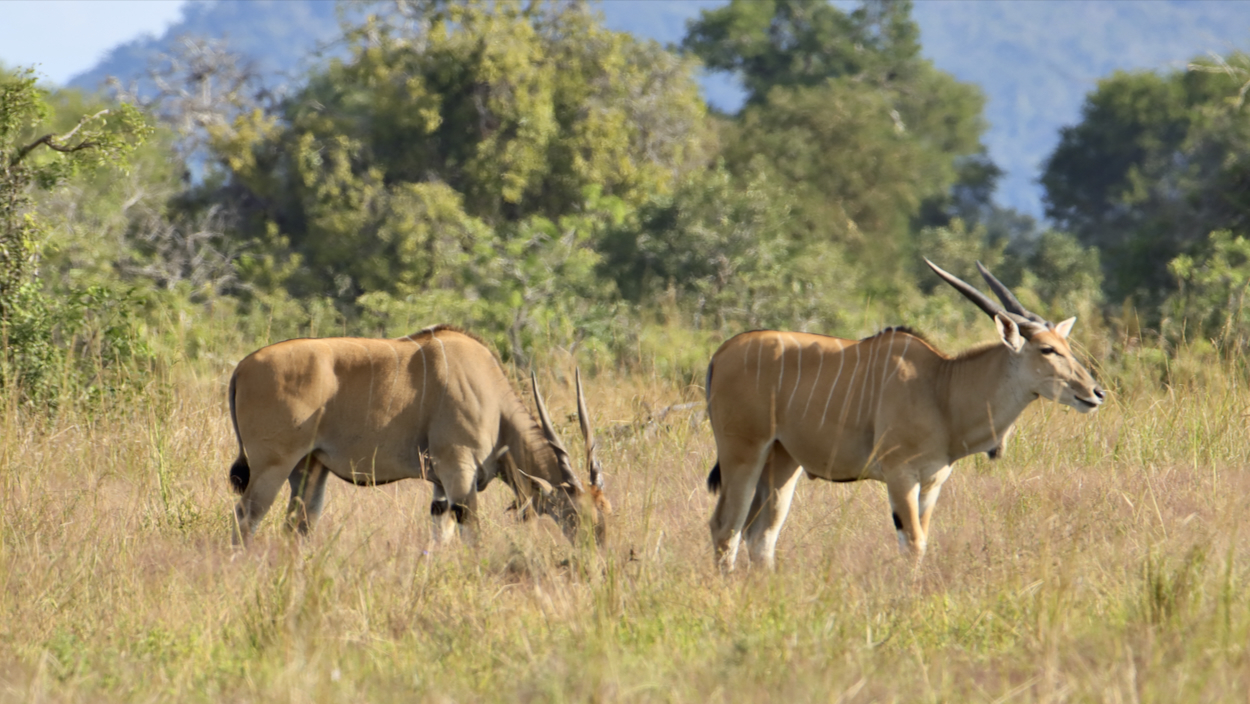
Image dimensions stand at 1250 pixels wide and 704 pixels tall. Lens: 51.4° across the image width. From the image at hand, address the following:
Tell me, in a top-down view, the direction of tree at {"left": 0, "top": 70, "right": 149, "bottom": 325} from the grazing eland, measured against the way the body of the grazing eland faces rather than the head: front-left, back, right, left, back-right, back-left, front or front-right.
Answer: back-left

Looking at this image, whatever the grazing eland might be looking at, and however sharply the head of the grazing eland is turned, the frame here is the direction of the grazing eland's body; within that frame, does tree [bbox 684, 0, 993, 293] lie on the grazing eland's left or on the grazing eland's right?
on the grazing eland's left

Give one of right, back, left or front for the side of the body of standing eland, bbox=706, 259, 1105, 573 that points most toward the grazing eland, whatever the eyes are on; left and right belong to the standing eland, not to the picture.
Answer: back

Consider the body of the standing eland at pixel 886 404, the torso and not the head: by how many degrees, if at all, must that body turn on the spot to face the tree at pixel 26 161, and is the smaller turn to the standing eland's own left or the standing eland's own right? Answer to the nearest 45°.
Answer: approximately 180°

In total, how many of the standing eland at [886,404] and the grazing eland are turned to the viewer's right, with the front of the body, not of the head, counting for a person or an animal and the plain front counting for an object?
2

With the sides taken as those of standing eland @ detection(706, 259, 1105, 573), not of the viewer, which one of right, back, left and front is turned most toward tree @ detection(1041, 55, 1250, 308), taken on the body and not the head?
left

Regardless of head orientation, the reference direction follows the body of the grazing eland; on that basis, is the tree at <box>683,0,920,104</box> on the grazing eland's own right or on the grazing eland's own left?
on the grazing eland's own left

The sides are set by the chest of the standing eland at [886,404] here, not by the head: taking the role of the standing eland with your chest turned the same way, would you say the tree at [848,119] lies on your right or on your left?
on your left

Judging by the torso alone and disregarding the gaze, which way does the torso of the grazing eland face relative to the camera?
to the viewer's right

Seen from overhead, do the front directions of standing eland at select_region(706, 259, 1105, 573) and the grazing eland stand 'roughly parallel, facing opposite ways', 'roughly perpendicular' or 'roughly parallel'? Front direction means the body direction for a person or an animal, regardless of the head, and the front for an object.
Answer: roughly parallel

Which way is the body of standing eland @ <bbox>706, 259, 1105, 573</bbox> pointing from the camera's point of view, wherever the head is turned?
to the viewer's right
